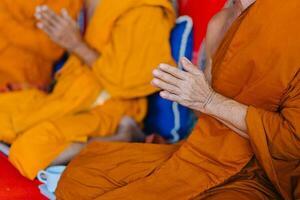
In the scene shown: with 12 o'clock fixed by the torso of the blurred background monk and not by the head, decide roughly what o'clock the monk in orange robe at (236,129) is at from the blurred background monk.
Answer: The monk in orange robe is roughly at 8 o'clock from the blurred background monk.

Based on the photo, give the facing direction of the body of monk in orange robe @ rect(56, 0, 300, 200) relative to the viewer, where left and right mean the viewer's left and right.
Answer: facing to the left of the viewer

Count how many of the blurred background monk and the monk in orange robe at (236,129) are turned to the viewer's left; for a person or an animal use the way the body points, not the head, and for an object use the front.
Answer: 2

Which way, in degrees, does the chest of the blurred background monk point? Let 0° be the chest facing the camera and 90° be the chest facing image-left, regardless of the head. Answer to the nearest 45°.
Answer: approximately 90°
